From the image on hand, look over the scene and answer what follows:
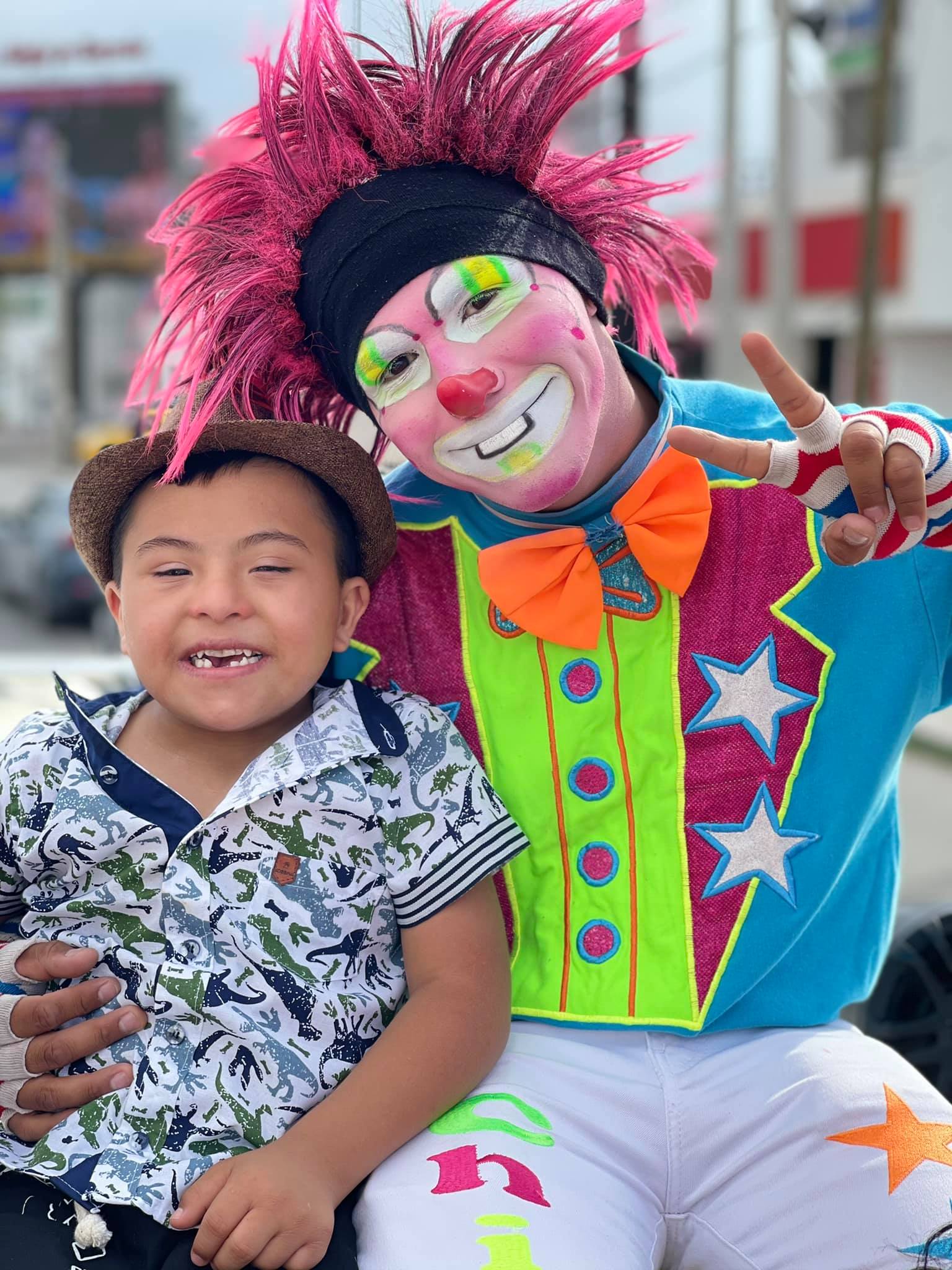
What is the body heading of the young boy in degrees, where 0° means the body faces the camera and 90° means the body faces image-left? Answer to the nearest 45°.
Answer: approximately 0°

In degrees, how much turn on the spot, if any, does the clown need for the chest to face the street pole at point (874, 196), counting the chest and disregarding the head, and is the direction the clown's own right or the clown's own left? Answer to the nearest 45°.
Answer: approximately 180°

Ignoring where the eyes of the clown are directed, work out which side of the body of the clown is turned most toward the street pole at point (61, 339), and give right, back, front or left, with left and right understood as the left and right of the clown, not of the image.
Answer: back

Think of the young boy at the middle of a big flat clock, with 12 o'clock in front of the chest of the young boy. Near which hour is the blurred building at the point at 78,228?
The blurred building is roughly at 6 o'clock from the young boy.

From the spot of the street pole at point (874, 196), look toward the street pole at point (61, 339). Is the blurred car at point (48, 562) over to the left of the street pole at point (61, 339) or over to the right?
left

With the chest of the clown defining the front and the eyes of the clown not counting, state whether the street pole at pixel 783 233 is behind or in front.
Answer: behind

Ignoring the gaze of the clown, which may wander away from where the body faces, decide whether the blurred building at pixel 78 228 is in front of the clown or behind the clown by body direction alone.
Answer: behind

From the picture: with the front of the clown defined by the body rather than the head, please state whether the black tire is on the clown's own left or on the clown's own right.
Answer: on the clown's own left
